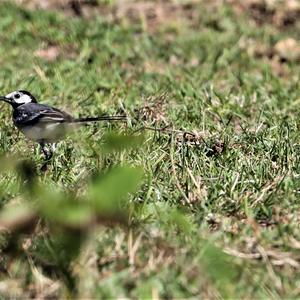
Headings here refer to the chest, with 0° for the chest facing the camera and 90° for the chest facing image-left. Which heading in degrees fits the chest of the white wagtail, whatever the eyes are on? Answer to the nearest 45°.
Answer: approximately 90°
